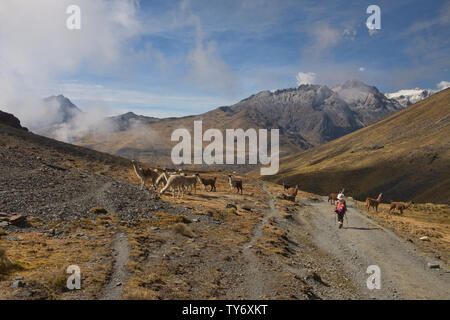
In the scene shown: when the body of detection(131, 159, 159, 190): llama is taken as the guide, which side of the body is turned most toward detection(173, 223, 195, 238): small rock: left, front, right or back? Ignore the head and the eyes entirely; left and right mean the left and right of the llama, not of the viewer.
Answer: left

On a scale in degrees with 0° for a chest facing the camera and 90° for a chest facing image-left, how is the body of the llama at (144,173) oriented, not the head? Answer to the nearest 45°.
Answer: approximately 90°

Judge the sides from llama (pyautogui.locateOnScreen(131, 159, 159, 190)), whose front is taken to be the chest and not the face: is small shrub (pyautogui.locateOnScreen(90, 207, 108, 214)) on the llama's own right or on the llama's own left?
on the llama's own left
